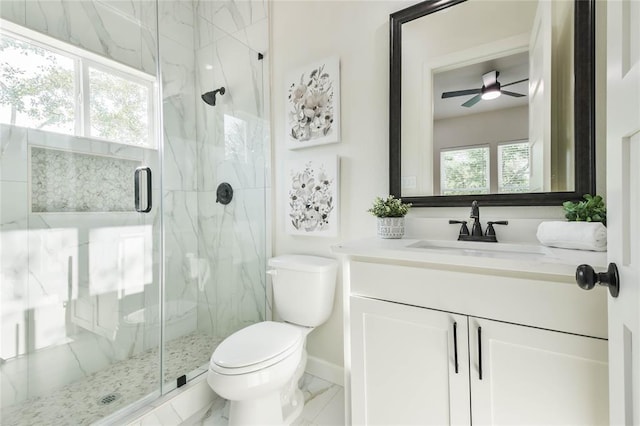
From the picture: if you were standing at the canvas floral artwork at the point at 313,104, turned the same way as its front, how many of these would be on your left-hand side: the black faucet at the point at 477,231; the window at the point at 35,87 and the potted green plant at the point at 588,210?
2

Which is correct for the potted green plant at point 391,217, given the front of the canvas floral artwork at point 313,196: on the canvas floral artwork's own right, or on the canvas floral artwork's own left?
on the canvas floral artwork's own left

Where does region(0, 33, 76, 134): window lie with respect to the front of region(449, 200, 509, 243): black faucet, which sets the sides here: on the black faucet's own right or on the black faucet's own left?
on the black faucet's own right

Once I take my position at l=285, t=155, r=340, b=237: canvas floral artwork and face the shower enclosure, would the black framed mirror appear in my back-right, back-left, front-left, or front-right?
back-left

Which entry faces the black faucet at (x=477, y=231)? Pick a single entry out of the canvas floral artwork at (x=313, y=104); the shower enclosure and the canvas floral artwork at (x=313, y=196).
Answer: the shower enclosure

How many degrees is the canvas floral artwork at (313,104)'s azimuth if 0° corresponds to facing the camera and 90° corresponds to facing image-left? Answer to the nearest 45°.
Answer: approximately 45°
